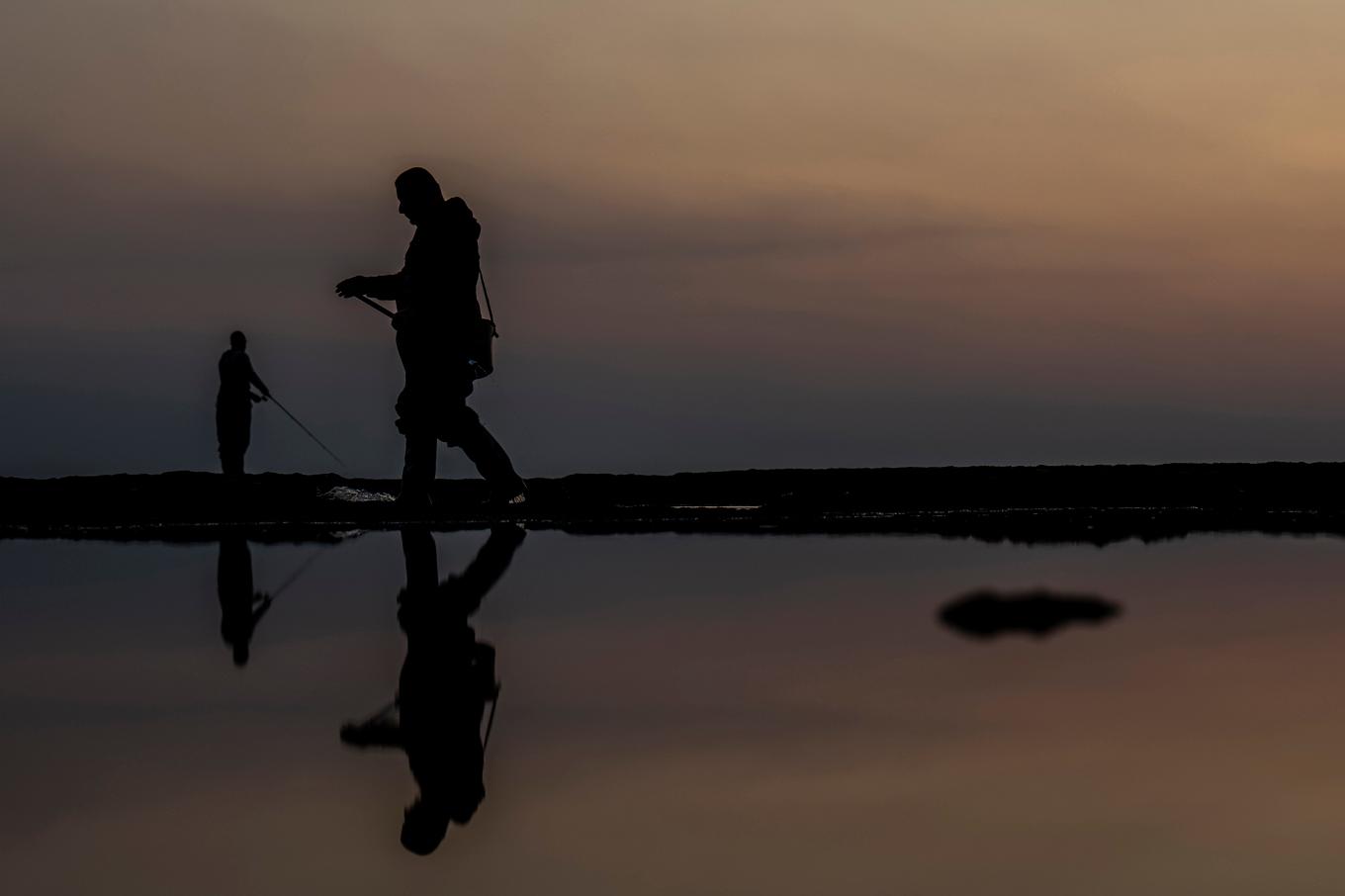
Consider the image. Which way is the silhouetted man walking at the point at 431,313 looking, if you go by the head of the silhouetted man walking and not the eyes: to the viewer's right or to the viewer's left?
to the viewer's left

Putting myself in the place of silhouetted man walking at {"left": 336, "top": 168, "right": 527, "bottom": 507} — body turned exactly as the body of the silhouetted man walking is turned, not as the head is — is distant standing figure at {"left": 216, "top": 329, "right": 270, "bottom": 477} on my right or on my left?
on my right

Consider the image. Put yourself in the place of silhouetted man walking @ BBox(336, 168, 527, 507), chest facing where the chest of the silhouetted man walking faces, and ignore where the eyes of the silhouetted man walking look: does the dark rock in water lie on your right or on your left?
on your left

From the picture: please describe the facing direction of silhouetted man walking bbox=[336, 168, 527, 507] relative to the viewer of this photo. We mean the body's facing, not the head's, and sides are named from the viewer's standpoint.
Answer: facing to the left of the viewer
